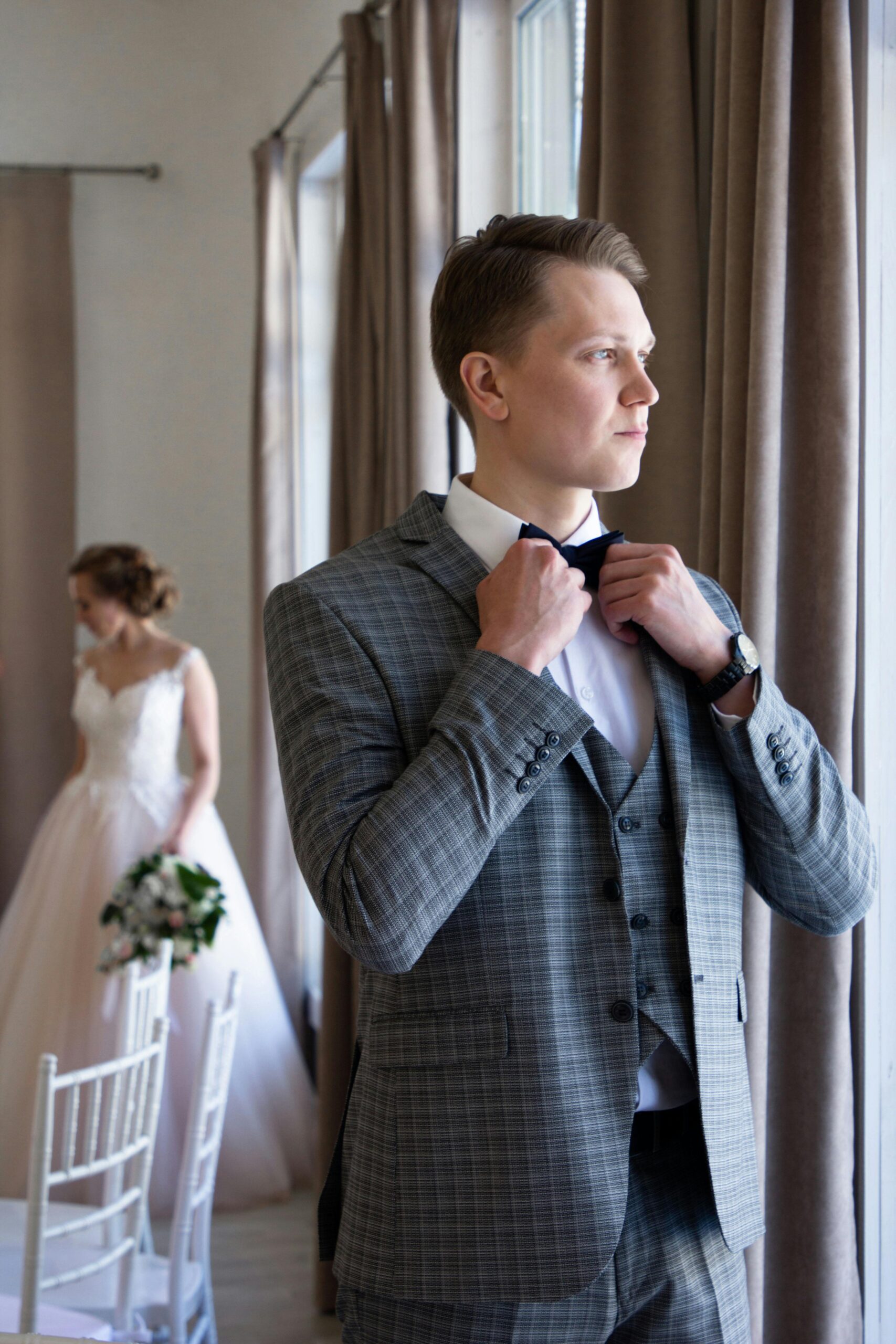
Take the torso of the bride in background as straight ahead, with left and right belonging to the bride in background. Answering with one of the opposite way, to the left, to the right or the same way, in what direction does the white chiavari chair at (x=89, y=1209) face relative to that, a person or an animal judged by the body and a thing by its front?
to the right

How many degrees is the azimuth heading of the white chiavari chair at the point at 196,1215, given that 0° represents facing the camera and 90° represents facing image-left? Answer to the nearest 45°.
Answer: approximately 135°

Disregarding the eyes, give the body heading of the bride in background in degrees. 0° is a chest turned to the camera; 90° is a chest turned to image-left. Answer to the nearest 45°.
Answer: approximately 45°

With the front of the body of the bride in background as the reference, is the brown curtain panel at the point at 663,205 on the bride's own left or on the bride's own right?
on the bride's own left
